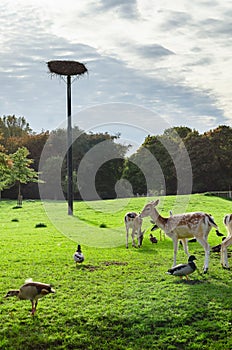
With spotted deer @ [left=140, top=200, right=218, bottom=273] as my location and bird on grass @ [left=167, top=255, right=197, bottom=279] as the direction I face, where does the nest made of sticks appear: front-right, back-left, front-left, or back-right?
back-right

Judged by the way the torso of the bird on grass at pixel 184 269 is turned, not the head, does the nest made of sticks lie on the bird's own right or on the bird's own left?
on the bird's own left

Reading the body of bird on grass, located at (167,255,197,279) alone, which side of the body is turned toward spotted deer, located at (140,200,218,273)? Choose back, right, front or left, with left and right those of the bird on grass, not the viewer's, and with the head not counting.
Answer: left

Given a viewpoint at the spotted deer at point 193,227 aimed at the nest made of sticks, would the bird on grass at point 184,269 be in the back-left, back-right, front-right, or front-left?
back-left
